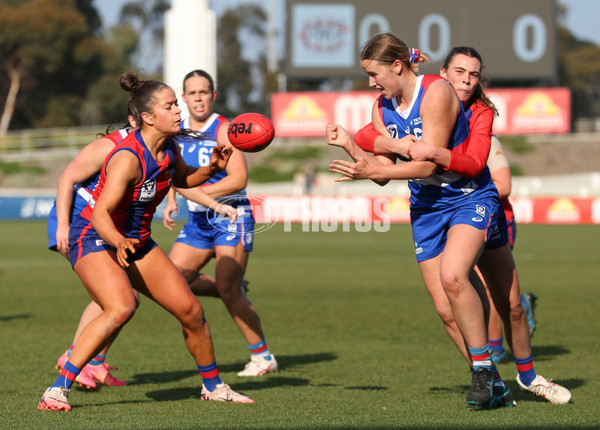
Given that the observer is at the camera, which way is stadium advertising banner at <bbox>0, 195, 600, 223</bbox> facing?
facing the viewer

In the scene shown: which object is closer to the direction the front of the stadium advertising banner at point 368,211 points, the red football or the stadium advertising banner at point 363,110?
the red football

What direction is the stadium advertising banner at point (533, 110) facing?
toward the camera

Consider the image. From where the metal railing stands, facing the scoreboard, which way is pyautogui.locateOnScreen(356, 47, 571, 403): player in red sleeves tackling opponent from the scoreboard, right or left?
right

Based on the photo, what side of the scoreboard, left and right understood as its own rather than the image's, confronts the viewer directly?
front

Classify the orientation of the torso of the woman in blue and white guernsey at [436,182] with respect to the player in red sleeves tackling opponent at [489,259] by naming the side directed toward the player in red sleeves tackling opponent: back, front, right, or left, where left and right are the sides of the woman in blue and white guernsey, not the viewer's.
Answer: back

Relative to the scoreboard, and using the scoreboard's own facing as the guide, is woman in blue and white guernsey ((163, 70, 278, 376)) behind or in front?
in front

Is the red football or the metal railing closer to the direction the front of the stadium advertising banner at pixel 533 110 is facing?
the red football

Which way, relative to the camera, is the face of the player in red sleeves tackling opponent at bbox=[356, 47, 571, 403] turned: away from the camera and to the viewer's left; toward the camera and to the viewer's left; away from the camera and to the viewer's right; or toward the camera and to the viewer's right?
toward the camera and to the viewer's left

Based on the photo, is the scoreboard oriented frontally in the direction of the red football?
yes

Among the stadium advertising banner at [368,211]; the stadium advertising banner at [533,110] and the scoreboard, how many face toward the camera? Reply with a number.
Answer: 3

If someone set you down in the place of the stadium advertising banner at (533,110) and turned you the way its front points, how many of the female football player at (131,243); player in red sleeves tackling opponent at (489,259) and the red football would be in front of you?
3

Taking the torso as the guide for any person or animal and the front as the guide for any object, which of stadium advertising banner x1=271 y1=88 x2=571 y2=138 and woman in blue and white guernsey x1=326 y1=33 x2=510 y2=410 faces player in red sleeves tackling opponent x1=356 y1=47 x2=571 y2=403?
the stadium advertising banner

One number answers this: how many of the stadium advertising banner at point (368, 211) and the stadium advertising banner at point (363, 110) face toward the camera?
2
